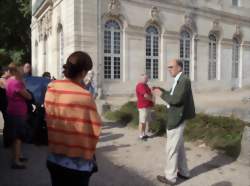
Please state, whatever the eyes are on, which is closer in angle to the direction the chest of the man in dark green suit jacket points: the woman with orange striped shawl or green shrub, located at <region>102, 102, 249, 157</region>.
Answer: the woman with orange striped shawl

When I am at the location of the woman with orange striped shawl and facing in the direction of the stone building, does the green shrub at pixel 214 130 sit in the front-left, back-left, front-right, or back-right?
front-right

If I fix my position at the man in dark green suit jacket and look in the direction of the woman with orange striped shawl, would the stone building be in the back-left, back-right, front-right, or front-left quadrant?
back-right

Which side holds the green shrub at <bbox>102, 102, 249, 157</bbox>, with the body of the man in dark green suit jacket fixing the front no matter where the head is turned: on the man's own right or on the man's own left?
on the man's own right

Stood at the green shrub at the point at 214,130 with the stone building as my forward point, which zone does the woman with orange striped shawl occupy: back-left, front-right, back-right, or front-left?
back-left

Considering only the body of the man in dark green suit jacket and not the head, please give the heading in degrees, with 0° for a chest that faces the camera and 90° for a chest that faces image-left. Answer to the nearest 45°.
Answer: approximately 90°

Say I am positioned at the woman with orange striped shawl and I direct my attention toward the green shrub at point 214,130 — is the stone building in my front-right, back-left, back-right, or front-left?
front-left

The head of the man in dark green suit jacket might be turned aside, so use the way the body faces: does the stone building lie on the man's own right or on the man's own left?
on the man's own right
